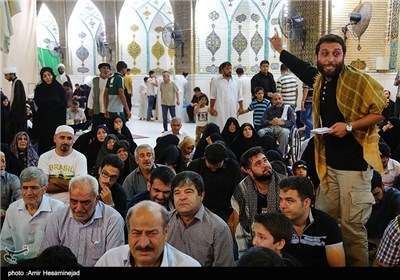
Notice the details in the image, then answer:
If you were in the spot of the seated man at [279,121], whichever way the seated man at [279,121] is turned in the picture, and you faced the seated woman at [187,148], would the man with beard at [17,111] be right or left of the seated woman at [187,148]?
right

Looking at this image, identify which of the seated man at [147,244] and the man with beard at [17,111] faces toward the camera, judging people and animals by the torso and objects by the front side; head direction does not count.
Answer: the seated man

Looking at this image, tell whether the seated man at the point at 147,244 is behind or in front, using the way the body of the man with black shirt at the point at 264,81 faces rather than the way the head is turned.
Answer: in front

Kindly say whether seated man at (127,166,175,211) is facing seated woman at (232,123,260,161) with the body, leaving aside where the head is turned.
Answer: no

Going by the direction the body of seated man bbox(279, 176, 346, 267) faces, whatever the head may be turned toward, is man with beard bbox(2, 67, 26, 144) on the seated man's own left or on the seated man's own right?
on the seated man's own right

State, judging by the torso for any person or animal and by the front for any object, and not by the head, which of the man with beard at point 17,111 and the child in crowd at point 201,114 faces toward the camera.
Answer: the child in crowd

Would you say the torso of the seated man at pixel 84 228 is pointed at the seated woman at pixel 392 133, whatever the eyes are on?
no

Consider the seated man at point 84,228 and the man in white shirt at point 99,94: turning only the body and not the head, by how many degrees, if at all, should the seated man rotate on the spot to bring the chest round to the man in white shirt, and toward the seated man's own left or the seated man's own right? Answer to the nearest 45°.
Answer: approximately 180°

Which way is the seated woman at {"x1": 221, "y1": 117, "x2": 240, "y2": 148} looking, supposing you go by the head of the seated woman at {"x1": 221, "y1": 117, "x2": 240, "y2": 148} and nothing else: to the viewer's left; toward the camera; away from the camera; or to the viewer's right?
toward the camera

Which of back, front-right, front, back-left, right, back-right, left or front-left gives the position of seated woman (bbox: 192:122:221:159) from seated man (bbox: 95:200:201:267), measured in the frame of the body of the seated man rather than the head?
back

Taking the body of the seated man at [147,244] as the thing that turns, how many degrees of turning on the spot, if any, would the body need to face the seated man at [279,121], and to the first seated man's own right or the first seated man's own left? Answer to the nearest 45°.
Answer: approximately 180°

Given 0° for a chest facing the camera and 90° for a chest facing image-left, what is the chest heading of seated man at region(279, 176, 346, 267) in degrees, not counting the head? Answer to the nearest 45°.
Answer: approximately 45°

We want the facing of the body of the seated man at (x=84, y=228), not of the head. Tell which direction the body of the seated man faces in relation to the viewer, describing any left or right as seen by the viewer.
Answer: facing the viewer

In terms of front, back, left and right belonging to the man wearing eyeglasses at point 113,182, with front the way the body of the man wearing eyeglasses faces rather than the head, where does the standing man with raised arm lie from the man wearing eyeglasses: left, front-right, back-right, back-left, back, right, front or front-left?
left

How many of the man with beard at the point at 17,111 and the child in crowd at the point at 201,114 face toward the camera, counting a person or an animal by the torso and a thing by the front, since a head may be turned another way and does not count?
1

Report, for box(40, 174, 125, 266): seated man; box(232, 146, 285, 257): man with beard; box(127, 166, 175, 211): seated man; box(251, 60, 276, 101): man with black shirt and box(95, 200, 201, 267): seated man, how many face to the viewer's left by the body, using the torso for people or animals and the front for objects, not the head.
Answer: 0

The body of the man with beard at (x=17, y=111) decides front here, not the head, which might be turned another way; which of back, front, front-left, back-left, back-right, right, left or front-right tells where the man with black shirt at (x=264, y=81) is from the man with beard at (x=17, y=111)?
back

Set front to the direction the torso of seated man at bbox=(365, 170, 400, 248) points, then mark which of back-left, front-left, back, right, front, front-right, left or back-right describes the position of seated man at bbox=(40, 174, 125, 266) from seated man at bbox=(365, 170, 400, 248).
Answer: front
